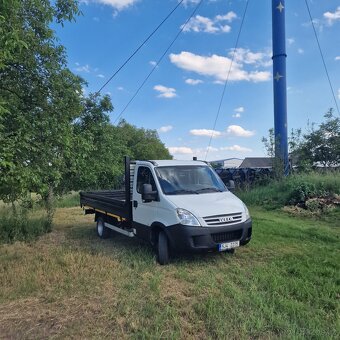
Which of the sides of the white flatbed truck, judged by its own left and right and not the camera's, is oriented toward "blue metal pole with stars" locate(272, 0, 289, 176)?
left

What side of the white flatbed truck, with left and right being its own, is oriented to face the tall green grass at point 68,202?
back

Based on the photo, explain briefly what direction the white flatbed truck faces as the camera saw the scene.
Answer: facing the viewer and to the right of the viewer

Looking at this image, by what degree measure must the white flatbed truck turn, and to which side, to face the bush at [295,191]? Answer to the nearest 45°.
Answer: approximately 90° to its left

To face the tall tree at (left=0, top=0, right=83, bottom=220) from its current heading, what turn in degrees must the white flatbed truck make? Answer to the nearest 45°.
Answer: approximately 135° to its right

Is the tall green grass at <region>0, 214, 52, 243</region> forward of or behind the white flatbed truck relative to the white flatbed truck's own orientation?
behind

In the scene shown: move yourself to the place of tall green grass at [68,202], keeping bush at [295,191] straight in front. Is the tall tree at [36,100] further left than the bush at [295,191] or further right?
right
